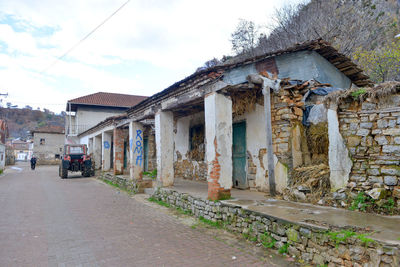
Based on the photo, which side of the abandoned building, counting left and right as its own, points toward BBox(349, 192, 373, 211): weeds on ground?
left

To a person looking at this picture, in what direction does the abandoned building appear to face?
facing the viewer and to the left of the viewer

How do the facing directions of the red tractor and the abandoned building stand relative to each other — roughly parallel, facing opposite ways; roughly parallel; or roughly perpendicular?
roughly perpendicular

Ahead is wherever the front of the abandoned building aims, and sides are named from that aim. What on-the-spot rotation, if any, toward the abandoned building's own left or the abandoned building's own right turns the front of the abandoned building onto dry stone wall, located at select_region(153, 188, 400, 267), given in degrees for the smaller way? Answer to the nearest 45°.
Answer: approximately 45° to the abandoned building's own left

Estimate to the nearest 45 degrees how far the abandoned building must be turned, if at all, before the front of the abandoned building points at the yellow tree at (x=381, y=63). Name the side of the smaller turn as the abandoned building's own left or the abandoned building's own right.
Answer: approximately 180°
